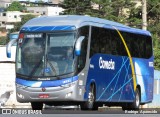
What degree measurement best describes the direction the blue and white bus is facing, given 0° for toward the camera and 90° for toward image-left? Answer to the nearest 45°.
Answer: approximately 45°
